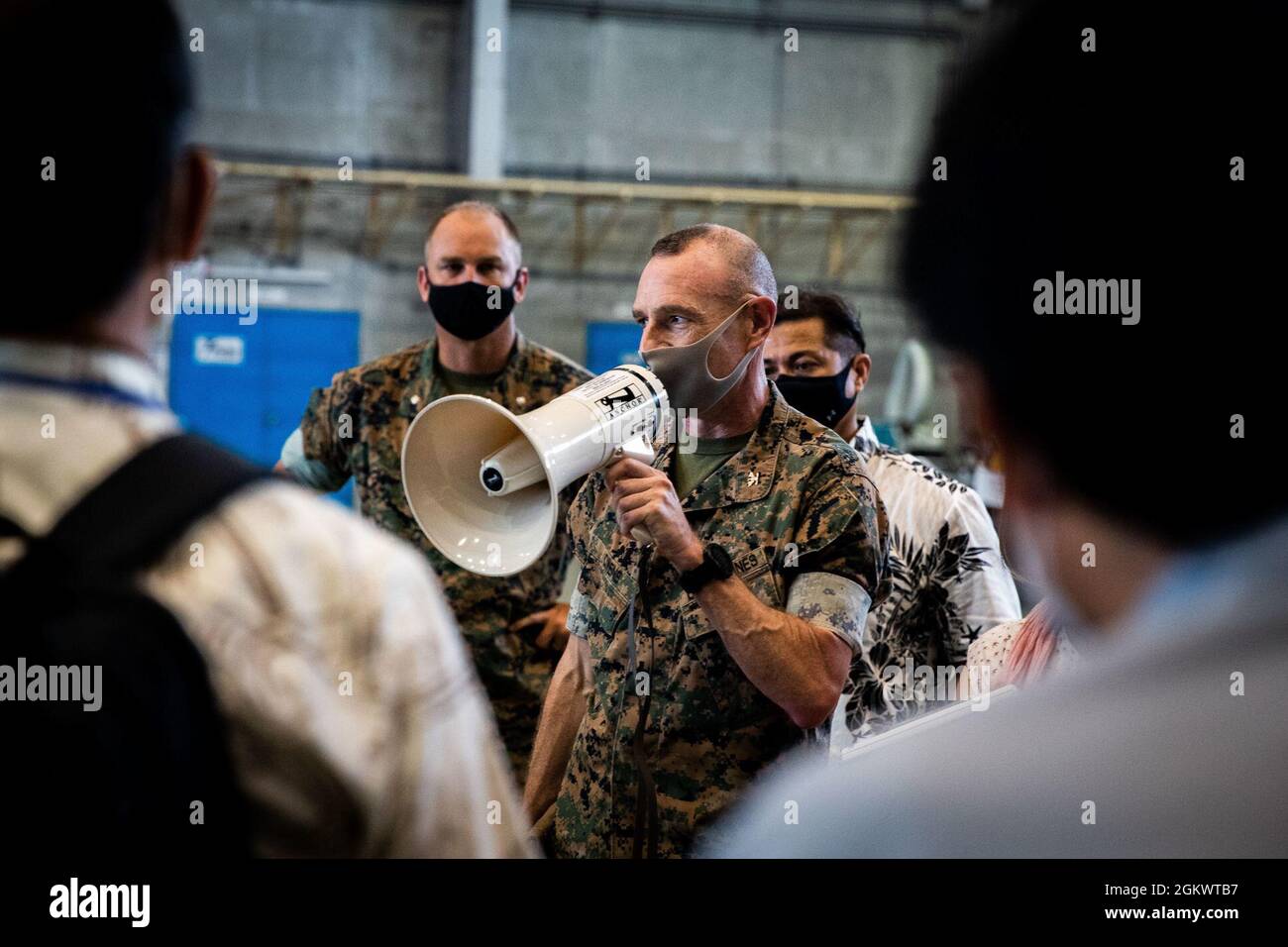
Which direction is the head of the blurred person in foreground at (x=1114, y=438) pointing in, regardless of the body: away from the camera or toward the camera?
away from the camera

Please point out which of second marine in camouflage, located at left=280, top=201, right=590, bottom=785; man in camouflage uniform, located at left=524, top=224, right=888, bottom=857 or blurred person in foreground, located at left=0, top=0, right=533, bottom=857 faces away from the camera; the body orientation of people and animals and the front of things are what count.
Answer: the blurred person in foreground

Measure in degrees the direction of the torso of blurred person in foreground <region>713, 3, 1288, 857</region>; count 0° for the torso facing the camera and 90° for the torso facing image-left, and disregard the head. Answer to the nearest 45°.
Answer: approximately 135°

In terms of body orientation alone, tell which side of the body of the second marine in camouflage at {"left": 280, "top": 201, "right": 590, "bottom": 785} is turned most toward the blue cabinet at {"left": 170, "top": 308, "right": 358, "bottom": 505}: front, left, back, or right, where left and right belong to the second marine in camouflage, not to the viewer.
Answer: back

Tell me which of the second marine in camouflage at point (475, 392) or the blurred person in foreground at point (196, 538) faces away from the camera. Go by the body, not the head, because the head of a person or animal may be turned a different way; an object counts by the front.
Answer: the blurred person in foreground

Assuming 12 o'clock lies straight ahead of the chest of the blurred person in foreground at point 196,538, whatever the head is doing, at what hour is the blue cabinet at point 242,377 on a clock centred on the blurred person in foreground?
The blue cabinet is roughly at 12 o'clock from the blurred person in foreground.

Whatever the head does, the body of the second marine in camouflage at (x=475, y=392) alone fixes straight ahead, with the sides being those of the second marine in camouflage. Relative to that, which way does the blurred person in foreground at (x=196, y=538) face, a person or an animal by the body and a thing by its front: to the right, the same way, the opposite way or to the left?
the opposite way

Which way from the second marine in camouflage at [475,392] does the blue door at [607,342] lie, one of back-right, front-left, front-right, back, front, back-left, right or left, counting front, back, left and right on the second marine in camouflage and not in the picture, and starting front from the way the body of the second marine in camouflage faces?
back

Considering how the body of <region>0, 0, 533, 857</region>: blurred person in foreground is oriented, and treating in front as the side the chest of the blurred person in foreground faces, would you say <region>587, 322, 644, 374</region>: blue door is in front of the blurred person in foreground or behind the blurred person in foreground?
in front

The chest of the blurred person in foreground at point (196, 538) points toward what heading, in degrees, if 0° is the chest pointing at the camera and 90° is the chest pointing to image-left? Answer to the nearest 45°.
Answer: approximately 180°

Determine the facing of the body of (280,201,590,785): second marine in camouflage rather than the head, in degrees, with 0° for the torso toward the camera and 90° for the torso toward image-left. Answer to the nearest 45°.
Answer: approximately 0°

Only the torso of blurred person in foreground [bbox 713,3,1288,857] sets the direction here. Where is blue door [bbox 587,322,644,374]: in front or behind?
in front

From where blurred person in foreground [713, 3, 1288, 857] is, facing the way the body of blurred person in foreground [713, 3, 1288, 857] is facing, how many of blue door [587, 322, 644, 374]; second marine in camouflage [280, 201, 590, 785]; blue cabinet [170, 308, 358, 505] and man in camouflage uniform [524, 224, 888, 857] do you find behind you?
0

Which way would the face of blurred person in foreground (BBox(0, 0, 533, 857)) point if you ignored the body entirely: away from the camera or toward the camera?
away from the camera
